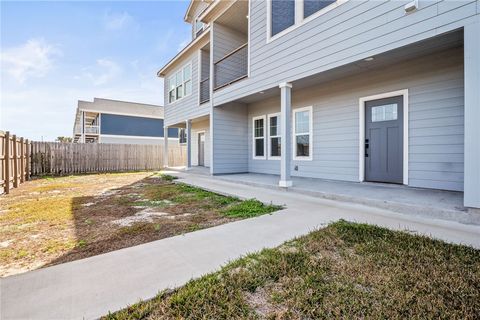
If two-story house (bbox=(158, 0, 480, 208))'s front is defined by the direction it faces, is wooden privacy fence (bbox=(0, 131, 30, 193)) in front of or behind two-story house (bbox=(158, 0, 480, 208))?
in front

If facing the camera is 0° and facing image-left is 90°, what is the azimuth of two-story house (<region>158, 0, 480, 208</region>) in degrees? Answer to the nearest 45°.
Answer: approximately 45°

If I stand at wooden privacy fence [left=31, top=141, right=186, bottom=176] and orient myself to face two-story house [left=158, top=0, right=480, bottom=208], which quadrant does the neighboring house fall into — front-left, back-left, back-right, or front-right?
back-left

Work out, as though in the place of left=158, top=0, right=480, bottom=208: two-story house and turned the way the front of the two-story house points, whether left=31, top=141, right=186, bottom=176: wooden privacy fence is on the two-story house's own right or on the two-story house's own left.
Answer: on the two-story house's own right

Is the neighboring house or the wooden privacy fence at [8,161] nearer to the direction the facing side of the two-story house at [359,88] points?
the wooden privacy fence

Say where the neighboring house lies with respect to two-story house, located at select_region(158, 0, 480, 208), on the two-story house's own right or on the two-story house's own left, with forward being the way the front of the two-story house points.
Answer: on the two-story house's own right
